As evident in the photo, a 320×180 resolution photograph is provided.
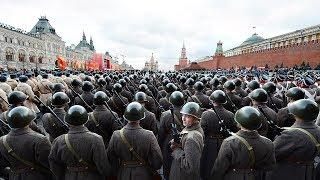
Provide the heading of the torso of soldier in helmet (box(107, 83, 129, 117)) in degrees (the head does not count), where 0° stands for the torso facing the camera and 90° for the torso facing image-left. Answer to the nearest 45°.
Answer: approximately 180°

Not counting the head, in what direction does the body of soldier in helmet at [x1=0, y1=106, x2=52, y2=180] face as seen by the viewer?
away from the camera

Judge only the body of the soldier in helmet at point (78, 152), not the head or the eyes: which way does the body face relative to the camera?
away from the camera

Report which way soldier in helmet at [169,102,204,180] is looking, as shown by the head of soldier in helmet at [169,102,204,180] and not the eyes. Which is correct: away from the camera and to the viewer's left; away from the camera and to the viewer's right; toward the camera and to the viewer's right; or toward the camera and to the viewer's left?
toward the camera and to the viewer's left

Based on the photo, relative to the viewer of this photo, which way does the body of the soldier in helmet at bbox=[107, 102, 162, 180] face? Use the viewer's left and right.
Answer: facing away from the viewer

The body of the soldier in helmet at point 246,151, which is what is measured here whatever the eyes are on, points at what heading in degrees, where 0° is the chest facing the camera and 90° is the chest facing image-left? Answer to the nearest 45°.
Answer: approximately 180°

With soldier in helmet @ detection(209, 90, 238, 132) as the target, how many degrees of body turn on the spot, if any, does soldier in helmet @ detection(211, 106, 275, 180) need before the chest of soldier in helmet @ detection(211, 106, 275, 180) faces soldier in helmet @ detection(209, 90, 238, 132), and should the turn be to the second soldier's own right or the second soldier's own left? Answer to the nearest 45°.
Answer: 0° — they already face them

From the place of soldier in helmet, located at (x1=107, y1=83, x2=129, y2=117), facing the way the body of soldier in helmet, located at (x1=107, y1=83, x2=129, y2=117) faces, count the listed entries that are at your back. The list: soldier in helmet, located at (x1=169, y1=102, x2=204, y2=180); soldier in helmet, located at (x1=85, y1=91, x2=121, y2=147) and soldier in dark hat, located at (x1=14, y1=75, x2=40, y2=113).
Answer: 2
